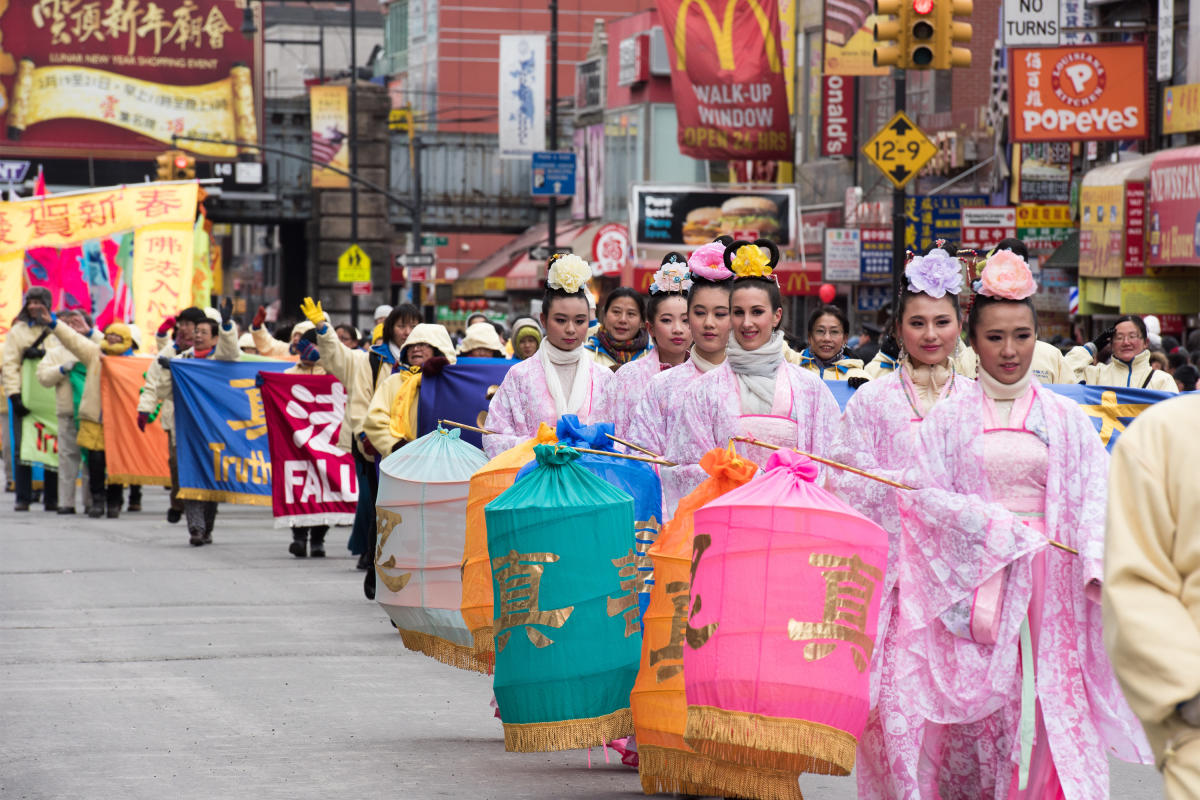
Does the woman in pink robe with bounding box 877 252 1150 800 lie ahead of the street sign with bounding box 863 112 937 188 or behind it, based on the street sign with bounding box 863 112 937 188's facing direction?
ahead

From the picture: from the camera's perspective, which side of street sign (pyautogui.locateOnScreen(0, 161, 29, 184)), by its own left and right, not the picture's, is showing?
front

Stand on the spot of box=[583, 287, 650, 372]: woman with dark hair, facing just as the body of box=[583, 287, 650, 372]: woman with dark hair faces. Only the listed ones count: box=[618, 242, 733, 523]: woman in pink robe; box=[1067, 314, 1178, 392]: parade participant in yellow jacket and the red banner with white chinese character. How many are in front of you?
1

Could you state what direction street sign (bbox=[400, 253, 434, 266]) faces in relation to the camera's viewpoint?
facing the viewer

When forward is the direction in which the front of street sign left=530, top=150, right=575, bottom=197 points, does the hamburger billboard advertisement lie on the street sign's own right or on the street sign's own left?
on the street sign's own left

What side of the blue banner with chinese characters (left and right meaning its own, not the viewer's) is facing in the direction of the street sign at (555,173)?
back

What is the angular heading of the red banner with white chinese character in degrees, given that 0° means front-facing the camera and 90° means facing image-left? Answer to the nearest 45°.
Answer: approximately 0°

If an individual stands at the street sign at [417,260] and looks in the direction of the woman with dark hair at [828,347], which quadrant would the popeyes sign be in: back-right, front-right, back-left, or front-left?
front-left

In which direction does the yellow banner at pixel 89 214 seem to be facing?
toward the camera

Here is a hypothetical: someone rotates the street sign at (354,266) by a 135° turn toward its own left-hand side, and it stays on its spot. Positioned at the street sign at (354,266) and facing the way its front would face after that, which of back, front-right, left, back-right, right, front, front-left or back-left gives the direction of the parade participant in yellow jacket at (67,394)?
back-right

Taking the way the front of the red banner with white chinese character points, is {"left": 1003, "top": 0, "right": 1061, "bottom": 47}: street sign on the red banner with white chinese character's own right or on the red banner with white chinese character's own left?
on the red banner with white chinese character's own left

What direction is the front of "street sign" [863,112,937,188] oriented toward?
toward the camera

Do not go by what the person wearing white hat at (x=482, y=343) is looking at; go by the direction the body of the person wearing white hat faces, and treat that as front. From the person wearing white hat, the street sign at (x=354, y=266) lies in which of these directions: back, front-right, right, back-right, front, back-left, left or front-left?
back
